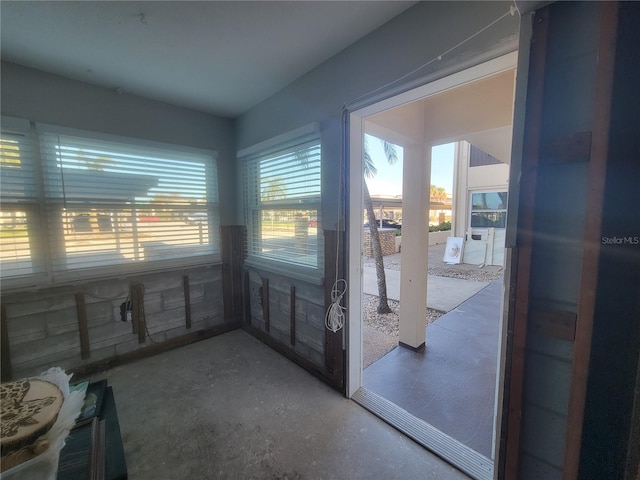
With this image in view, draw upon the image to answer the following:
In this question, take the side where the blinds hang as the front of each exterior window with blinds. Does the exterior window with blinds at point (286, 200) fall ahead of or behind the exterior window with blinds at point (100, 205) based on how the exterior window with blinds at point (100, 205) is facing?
ahead

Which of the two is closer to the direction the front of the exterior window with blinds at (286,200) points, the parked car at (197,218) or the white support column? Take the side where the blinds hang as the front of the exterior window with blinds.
the parked car

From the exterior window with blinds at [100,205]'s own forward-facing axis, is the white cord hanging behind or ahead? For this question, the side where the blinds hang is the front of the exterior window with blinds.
ahead

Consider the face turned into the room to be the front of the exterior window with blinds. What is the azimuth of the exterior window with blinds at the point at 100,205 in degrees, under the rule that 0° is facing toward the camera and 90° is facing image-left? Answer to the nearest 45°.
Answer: approximately 315°

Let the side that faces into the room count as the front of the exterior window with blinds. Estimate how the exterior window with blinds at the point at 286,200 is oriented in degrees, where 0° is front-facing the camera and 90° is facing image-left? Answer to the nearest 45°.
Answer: approximately 45°

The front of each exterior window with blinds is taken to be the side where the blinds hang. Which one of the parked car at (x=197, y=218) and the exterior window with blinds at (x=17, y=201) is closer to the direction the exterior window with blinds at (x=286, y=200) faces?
the exterior window with blinds

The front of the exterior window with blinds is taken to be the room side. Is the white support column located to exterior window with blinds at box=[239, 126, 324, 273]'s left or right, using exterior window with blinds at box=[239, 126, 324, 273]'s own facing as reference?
on its left

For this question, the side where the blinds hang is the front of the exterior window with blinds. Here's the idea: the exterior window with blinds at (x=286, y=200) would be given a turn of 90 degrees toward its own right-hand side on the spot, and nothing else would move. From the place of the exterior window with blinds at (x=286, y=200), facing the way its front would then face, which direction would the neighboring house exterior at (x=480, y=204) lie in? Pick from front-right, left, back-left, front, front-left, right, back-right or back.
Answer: right

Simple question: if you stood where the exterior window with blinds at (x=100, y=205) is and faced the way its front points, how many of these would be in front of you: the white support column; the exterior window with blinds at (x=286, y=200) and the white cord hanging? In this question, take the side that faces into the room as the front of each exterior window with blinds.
3
